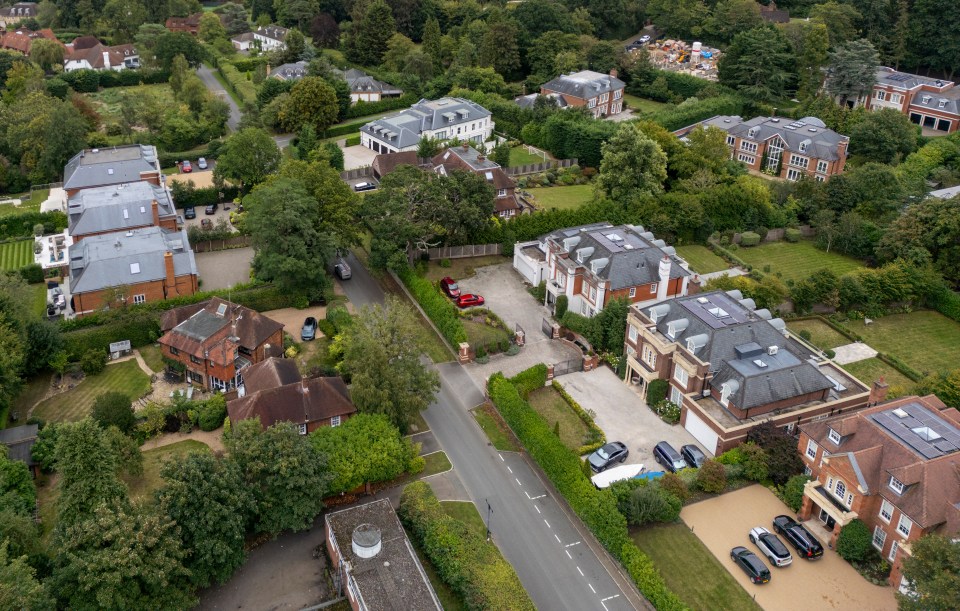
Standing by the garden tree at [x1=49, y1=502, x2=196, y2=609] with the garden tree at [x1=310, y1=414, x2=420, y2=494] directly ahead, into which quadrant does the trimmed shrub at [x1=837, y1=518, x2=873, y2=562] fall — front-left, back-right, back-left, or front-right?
front-right

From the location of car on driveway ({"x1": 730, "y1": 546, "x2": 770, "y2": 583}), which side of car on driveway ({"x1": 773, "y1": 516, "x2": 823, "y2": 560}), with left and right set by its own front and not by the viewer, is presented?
left

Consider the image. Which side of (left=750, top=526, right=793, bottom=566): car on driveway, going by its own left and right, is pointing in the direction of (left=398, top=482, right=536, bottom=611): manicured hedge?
left

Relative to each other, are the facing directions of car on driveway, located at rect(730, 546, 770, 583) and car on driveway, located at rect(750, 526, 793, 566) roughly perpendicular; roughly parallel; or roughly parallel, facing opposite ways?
roughly parallel

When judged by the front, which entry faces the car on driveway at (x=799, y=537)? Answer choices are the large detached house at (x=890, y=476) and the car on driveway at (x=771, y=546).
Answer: the large detached house

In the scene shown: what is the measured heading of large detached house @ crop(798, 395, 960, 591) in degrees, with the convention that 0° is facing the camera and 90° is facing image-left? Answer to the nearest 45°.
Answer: approximately 45°

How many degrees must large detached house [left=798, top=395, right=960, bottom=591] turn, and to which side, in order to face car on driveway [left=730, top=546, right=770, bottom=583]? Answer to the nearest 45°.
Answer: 0° — it already faces it

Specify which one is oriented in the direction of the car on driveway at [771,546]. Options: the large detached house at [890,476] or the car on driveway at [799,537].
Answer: the large detached house

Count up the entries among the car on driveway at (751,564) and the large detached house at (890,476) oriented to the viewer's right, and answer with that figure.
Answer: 0

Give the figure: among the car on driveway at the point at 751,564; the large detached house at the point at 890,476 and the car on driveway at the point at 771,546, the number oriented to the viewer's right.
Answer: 0

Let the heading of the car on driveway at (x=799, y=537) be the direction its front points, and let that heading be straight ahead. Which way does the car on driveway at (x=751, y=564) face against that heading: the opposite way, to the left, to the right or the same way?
the same way
